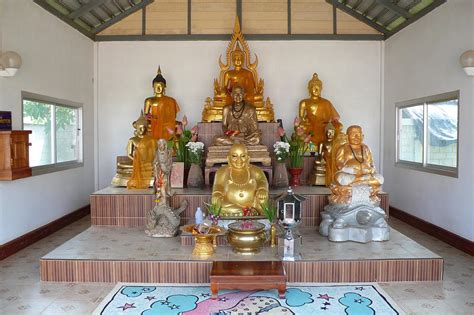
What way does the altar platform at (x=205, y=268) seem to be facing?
toward the camera

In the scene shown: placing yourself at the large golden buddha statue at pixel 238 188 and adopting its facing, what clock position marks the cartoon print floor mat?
The cartoon print floor mat is roughly at 12 o'clock from the large golden buddha statue.

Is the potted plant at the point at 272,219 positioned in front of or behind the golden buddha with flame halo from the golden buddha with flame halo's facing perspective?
in front

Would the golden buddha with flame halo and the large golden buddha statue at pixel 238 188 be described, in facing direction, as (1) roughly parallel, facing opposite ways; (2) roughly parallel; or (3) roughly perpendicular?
roughly parallel

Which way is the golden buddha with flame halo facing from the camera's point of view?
toward the camera

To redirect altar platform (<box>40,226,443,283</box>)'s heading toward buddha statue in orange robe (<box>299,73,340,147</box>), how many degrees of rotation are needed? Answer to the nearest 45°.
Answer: approximately 135° to its left

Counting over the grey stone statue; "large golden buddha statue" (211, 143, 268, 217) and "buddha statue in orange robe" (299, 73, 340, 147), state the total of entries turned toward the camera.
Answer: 3

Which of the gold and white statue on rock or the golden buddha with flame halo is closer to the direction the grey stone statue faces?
the gold and white statue on rock

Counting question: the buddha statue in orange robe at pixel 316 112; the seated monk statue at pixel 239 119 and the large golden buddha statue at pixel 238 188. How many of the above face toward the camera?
3

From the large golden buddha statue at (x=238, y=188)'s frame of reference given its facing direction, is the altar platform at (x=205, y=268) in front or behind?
in front

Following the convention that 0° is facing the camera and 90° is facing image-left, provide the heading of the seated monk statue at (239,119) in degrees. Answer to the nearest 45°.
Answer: approximately 0°

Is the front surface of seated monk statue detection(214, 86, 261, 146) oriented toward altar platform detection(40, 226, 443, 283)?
yes

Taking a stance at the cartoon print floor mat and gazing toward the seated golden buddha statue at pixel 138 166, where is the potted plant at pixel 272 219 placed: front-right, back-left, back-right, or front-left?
front-right
